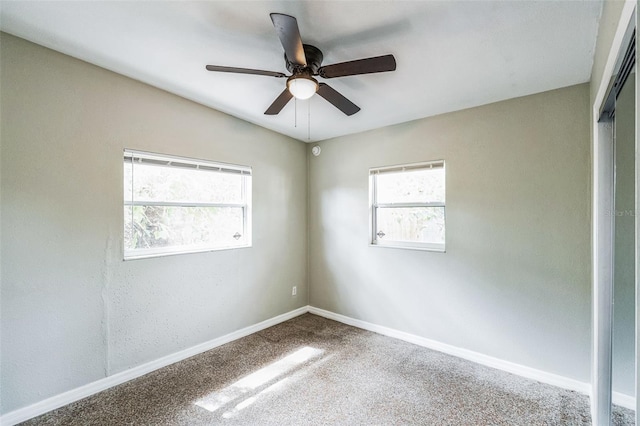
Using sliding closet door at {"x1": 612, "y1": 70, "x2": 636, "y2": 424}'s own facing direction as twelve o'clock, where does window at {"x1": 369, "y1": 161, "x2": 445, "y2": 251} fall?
The window is roughly at 1 o'clock from the sliding closet door.

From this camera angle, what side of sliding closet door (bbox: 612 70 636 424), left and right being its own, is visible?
left

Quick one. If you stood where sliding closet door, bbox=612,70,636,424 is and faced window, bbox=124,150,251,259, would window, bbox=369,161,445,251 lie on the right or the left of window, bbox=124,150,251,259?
right

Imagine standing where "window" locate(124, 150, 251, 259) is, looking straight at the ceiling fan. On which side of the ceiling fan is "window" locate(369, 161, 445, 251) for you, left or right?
left

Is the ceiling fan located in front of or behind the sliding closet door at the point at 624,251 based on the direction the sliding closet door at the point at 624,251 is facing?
in front

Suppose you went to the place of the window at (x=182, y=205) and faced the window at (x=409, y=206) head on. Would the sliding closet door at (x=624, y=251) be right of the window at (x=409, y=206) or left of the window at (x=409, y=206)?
right

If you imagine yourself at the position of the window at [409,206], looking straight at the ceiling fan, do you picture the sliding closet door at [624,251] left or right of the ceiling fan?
left
